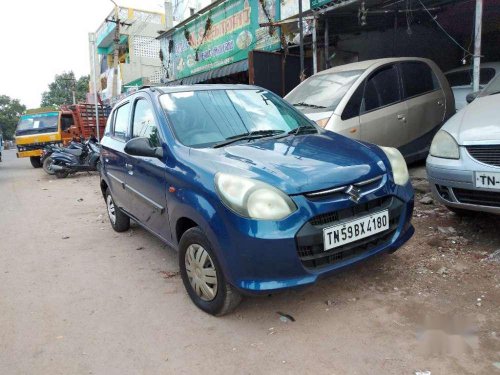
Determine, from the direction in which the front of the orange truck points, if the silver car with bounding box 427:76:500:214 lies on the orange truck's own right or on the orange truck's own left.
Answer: on the orange truck's own left

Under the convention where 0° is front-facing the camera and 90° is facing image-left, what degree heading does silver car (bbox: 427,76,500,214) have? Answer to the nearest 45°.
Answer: approximately 45°

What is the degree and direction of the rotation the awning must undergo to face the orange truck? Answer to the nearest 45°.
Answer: approximately 90° to its right

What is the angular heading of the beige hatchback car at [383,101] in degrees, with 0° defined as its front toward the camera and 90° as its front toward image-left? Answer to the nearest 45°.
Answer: approximately 45°

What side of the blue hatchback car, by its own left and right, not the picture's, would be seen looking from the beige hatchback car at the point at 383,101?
left

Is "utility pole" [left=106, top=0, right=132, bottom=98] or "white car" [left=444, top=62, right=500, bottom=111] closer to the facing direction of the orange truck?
the white car

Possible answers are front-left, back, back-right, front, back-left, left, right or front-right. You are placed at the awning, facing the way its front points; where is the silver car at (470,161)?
front-left

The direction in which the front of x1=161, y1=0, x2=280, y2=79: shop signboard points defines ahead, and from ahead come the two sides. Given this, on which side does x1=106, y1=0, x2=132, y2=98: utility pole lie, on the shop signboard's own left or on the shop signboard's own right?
on the shop signboard's own right
